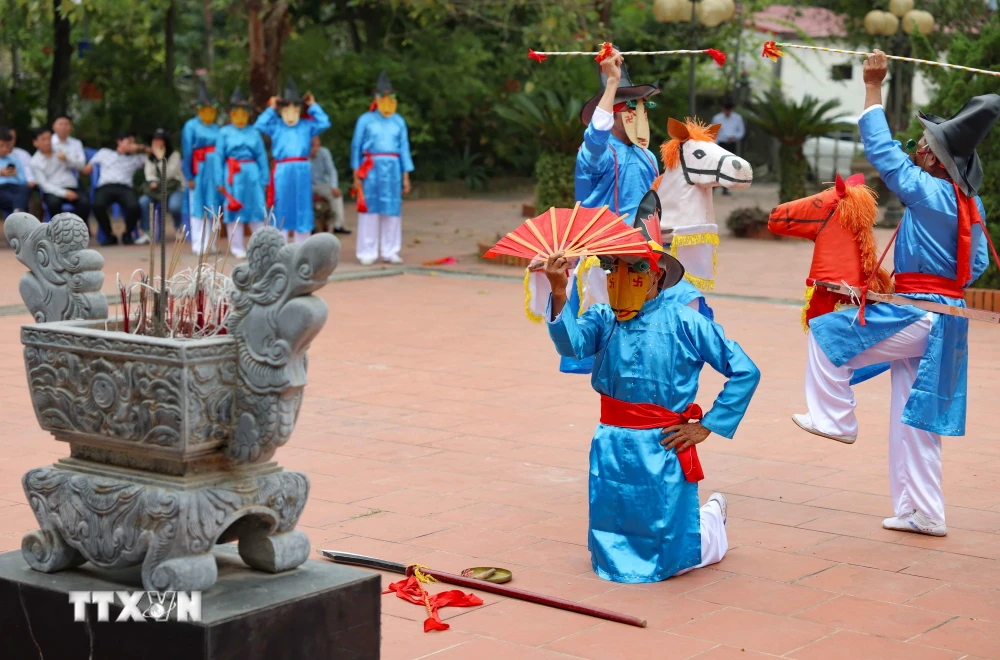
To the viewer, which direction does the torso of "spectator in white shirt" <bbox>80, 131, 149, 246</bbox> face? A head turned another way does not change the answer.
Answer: toward the camera

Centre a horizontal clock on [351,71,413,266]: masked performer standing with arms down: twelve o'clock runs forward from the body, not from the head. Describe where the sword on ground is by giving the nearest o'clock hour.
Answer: The sword on ground is roughly at 12 o'clock from the masked performer standing with arms down.

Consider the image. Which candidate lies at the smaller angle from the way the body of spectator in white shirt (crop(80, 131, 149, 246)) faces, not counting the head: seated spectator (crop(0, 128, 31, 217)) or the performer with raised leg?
the performer with raised leg

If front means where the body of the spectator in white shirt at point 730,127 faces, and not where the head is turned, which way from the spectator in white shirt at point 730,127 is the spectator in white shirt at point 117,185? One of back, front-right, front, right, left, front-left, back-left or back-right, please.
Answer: front-right

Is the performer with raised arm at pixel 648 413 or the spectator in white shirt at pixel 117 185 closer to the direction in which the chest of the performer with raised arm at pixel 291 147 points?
the performer with raised arm

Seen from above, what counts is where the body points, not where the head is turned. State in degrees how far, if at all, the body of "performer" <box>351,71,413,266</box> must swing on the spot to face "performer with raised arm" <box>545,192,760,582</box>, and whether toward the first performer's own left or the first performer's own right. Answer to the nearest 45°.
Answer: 0° — they already face them

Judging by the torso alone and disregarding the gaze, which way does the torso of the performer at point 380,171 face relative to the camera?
toward the camera

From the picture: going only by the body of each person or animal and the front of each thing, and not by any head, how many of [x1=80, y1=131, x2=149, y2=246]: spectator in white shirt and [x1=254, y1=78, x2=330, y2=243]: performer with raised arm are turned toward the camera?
2

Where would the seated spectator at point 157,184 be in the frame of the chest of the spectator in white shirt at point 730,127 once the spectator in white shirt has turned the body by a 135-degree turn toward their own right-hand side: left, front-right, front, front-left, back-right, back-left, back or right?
left

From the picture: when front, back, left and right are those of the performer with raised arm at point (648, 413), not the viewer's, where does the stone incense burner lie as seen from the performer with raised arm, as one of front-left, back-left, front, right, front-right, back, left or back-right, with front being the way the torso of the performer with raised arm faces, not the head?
front

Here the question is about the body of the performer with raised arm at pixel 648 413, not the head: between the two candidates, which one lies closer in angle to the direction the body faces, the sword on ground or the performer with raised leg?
the sword on ground

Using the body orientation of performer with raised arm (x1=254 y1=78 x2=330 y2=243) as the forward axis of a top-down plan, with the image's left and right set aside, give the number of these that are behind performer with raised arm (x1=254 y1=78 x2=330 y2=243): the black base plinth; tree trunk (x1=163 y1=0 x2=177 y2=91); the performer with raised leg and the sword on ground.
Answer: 1
